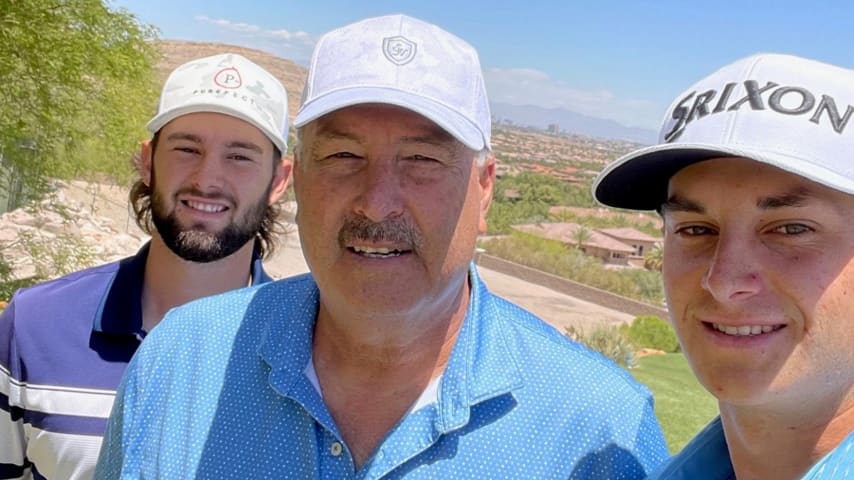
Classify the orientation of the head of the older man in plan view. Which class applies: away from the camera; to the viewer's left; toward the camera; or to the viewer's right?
toward the camera

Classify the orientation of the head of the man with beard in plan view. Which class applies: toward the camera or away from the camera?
toward the camera

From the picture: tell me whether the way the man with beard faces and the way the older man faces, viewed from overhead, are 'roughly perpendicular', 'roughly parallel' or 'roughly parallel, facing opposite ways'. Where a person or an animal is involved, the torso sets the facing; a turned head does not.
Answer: roughly parallel

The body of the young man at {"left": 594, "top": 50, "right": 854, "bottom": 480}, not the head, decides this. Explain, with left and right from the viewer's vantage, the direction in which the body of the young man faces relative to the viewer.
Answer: facing the viewer and to the left of the viewer

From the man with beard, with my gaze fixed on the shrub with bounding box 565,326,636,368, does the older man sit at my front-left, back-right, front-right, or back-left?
back-right

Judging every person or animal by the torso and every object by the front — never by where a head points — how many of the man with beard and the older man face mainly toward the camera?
2

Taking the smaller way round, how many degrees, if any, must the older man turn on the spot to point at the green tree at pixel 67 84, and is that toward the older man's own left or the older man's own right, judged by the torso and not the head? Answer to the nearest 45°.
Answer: approximately 135° to the older man's own right

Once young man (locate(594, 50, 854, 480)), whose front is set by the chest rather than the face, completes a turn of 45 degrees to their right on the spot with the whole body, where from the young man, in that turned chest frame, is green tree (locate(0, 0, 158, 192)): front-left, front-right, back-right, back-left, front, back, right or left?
front-right

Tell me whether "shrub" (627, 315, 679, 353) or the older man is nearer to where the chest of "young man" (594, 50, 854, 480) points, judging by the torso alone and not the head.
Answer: the older man

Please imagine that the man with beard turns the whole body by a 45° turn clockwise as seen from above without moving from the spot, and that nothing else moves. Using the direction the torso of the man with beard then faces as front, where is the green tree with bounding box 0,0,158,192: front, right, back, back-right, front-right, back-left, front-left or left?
back-right

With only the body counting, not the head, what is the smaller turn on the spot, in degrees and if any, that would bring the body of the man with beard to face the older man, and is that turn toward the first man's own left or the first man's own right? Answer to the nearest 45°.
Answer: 0° — they already face them

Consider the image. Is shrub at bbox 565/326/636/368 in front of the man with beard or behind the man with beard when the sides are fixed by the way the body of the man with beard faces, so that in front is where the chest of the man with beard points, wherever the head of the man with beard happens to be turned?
behind

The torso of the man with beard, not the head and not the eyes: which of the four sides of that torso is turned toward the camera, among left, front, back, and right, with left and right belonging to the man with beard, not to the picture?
front

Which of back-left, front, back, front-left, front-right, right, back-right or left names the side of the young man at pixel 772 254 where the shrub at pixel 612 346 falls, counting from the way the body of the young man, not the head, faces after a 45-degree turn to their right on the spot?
right

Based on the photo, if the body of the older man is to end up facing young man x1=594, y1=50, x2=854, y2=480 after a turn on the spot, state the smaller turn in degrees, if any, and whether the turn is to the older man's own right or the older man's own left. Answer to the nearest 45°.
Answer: approximately 45° to the older man's own left

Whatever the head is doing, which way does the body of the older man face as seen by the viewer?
toward the camera
